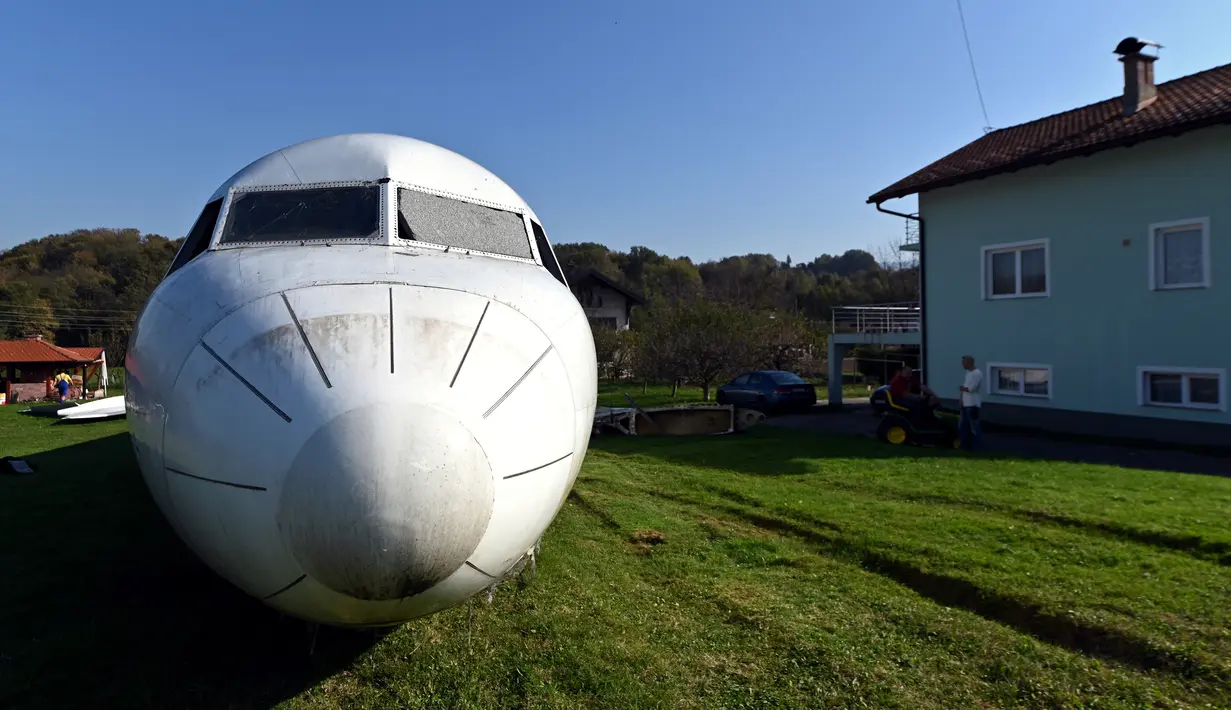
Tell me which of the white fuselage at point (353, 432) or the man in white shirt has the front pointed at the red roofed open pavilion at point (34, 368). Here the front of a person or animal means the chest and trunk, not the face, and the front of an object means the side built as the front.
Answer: the man in white shirt

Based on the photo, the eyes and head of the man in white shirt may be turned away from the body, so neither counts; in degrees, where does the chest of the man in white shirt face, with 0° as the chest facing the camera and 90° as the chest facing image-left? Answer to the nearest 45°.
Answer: approximately 90°

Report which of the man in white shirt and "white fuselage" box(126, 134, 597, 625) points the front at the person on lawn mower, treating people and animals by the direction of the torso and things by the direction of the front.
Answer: the man in white shirt

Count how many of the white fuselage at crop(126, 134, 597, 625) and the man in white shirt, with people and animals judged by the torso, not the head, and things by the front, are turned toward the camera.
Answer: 1

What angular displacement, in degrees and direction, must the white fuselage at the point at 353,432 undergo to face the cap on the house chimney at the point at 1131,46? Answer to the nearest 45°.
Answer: approximately 135° to its left

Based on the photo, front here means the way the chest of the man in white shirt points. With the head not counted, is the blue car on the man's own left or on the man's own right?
on the man's own right

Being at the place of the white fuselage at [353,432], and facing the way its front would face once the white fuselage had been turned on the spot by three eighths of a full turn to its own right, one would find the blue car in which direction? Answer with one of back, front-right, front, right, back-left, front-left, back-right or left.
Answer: right

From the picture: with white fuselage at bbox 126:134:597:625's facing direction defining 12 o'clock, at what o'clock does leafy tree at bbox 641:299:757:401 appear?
The leafy tree is roughly at 7 o'clock from the white fuselage.

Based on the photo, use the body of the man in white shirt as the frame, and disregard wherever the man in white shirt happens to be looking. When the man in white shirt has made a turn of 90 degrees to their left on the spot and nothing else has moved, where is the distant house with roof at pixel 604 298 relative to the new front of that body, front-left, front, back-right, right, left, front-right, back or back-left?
back-right

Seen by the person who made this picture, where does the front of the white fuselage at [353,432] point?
facing the viewer

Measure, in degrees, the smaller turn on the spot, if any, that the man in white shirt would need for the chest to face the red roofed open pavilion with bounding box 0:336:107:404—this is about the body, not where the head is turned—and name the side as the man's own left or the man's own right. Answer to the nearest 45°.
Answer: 0° — they already face it

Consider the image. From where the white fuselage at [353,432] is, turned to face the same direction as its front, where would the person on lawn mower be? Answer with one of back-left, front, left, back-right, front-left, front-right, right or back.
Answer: back-left

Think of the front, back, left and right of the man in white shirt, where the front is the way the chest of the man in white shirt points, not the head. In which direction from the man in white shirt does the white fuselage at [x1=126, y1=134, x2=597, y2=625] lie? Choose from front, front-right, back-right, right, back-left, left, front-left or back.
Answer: left

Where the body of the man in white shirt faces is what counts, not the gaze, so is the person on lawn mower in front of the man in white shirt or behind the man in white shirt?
in front

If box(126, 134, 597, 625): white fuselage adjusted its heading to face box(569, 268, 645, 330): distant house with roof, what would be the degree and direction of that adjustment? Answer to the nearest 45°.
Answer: approximately 180°
